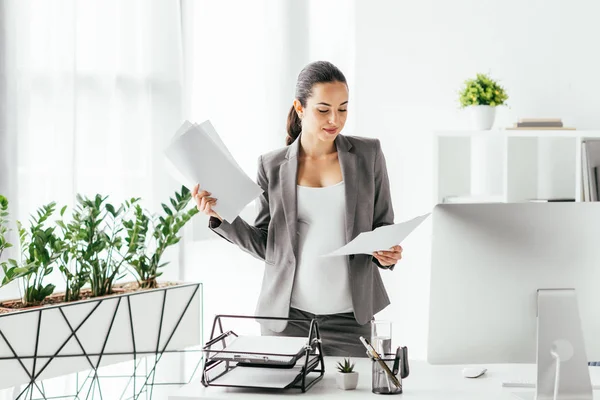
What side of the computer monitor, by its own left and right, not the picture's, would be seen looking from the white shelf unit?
front

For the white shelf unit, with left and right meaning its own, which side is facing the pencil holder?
front

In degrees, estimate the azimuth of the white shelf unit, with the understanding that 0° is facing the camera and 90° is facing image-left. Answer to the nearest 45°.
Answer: approximately 0°

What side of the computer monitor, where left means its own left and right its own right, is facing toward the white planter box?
left

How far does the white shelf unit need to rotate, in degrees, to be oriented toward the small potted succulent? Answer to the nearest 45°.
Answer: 0° — it already faces it

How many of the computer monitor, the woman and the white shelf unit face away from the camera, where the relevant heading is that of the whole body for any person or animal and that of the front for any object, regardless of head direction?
1

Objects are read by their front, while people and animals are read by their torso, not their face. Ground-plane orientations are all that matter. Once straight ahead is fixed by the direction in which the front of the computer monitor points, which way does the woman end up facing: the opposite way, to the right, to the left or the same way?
the opposite way

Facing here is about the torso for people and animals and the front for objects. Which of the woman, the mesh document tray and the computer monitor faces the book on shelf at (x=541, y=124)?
the computer monitor

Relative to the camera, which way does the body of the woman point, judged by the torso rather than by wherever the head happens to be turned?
toward the camera

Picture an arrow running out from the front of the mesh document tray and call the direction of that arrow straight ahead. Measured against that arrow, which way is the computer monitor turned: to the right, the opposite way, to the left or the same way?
the opposite way

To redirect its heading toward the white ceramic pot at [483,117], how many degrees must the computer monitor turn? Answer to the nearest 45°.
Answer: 0° — it already faces it

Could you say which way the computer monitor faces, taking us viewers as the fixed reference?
facing away from the viewer

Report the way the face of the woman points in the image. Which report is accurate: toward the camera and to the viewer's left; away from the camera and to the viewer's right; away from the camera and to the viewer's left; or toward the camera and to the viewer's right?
toward the camera and to the viewer's right

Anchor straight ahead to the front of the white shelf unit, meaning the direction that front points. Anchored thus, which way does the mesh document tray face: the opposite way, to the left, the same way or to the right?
the same way

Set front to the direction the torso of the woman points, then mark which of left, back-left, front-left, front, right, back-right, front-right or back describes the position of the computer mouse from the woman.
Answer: front-left

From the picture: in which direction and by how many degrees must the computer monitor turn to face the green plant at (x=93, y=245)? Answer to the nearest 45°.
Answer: approximately 90° to its left

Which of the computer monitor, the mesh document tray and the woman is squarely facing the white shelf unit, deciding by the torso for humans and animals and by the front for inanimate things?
the computer monitor

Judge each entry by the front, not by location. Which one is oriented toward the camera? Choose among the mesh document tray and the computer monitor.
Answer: the mesh document tray

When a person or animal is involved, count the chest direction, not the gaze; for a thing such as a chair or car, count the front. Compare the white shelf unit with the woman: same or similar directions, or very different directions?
same or similar directions
